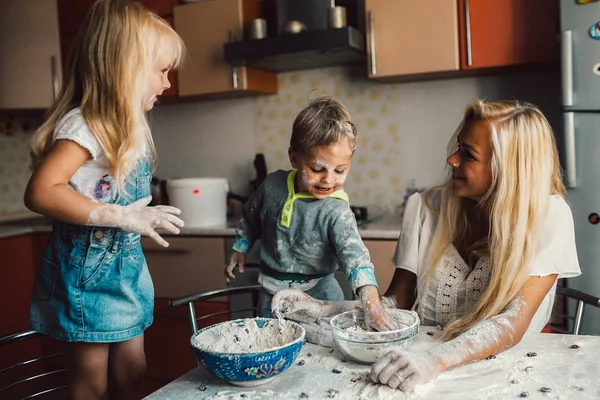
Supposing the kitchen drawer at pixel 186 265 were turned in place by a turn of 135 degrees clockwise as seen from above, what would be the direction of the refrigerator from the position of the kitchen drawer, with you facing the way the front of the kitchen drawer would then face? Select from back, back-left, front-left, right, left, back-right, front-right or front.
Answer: back

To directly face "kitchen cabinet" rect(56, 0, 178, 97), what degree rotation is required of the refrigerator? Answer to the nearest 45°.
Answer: approximately 90° to its right

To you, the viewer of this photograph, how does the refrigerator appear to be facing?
facing the viewer

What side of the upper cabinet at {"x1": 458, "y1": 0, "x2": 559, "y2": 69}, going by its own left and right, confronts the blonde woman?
front

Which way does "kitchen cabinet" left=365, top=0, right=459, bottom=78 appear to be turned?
toward the camera

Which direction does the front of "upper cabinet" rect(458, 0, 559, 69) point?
toward the camera

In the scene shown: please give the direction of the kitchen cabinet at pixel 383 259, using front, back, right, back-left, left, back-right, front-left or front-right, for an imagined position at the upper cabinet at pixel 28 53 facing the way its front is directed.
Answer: front-left

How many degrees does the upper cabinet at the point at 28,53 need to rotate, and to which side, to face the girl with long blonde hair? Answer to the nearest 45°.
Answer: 0° — it already faces them

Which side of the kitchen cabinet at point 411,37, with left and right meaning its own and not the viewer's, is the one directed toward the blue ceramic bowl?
front

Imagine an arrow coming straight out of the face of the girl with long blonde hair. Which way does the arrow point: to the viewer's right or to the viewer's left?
to the viewer's right

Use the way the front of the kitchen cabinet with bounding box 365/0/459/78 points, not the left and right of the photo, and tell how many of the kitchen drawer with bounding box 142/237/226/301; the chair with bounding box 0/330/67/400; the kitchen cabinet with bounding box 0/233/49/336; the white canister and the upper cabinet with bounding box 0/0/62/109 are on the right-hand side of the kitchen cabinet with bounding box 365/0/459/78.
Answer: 5

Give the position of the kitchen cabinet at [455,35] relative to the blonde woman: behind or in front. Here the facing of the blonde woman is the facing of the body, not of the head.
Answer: behind

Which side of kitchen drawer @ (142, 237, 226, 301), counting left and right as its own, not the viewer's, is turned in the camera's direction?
front

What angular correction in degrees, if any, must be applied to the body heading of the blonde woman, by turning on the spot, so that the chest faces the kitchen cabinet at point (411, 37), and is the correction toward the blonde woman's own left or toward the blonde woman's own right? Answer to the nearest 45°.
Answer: approximately 135° to the blonde woman's own right

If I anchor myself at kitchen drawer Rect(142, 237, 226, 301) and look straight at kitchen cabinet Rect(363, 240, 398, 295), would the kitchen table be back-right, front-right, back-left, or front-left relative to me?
front-right
